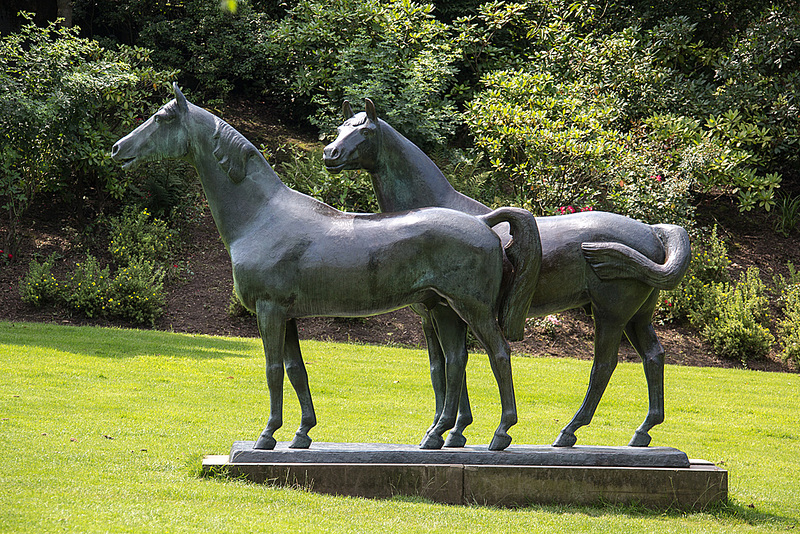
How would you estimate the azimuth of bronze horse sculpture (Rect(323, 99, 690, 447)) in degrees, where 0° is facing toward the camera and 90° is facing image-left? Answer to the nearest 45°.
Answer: approximately 90°

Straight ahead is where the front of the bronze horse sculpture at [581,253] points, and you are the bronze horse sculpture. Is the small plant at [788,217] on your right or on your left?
on your right

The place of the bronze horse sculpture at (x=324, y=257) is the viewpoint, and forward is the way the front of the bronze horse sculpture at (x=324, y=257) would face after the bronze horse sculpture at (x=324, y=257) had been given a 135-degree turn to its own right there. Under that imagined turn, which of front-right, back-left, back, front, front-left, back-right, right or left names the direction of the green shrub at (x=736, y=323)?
front

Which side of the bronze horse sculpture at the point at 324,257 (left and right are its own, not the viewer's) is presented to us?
left

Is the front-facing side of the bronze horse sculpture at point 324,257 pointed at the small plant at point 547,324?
no

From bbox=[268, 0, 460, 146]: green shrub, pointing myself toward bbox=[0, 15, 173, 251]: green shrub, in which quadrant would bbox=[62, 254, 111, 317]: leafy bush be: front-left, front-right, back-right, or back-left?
front-left

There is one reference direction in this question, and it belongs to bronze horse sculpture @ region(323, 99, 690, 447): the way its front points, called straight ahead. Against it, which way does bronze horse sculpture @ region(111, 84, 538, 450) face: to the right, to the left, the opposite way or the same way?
the same way

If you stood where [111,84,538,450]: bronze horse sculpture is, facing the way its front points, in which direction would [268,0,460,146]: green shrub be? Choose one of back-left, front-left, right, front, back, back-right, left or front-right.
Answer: right

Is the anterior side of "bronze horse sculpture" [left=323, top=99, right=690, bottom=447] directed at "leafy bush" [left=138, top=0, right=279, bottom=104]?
no

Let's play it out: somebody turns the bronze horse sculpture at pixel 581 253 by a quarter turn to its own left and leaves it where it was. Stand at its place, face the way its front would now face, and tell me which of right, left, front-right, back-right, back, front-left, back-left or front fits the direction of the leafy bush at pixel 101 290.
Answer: back-right

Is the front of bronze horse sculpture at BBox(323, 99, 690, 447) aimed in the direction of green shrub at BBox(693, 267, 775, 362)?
no

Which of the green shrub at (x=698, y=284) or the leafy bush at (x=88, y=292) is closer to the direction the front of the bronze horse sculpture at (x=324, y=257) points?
the leafy bush

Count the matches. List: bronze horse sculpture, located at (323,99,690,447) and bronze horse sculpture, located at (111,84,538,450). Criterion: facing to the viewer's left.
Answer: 2

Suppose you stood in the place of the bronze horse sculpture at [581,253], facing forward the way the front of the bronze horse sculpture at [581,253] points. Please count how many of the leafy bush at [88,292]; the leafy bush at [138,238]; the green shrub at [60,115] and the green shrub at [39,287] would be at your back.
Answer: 0

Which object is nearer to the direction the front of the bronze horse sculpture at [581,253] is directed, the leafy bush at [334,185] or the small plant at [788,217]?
the leafy bush
